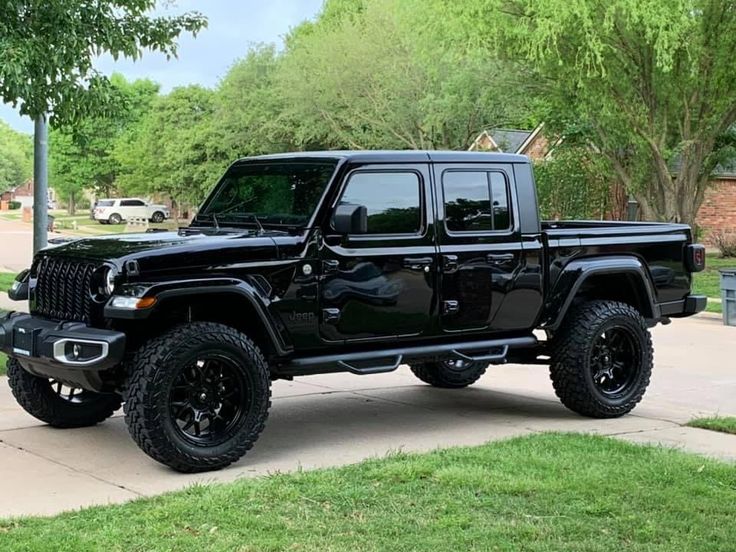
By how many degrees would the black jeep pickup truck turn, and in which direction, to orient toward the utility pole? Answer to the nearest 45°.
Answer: approximately 90° to its right

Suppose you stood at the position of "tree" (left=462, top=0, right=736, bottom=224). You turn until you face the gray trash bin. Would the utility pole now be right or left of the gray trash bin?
right

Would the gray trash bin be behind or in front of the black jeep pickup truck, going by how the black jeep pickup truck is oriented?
behind

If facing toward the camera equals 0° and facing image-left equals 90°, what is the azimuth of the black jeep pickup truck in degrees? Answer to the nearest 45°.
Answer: approximately 45°

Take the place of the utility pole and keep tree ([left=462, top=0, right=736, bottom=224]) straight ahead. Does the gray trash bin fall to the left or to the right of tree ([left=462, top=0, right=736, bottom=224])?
right

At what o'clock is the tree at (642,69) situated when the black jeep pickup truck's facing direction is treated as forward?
The tree is roughly at 5 o'clock from the black jeep pickup truck.

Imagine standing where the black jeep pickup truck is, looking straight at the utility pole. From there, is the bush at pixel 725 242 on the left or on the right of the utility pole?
right
